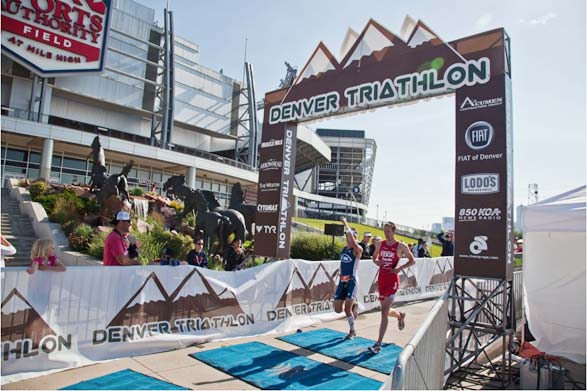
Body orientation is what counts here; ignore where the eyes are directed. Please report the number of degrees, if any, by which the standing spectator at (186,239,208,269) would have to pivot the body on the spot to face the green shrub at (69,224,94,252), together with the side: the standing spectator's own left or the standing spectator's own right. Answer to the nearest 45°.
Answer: approximately 135° to the standing spectator's own right

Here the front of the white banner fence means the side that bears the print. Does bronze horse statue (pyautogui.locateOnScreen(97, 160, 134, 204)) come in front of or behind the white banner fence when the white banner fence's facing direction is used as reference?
behind

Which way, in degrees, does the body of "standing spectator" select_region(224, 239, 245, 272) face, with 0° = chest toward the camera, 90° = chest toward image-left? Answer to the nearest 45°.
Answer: approximately 315°

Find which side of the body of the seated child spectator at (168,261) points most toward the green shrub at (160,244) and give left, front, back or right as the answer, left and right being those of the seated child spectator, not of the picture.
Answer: back

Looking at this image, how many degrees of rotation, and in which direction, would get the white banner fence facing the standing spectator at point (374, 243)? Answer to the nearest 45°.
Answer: approximately 90° to its left
